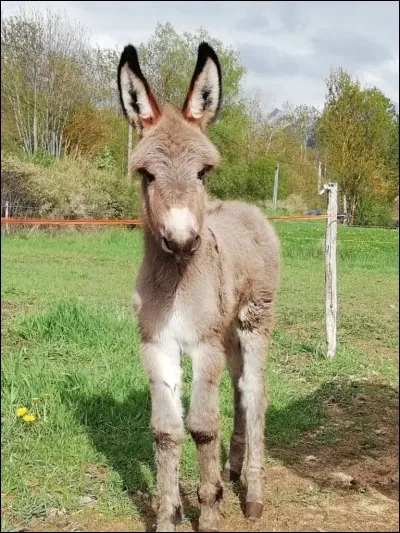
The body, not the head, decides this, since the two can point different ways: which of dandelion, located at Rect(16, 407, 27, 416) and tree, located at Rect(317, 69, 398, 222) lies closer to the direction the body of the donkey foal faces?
the dandelion

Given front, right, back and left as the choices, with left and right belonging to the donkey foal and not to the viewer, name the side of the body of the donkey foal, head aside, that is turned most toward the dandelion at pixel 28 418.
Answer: right

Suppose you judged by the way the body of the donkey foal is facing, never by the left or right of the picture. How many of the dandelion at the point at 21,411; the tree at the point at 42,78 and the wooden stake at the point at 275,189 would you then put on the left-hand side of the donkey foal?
0

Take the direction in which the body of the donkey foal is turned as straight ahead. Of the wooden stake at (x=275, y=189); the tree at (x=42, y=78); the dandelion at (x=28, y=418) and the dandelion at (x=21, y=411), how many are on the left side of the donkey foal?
0

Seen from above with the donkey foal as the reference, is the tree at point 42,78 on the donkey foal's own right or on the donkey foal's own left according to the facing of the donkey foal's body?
on the donkey foal's own right

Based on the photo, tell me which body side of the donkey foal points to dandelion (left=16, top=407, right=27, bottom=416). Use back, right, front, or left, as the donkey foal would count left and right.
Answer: right

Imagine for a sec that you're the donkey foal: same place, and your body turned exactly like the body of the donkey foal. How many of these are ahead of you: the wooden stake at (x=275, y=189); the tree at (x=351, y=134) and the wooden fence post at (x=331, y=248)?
0

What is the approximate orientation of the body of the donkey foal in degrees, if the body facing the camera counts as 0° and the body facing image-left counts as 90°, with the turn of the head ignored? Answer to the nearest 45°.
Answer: approximately 45°

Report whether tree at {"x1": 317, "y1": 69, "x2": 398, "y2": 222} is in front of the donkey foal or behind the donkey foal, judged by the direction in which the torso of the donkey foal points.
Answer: behind

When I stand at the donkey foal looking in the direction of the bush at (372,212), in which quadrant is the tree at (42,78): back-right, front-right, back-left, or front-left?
front-left

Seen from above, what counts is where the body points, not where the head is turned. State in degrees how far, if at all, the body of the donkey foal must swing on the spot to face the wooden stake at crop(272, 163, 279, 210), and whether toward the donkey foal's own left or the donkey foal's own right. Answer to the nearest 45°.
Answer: approximately 135° to the donkey foal's own right

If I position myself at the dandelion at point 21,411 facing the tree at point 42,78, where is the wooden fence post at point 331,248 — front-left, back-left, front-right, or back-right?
front-right
